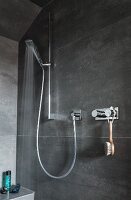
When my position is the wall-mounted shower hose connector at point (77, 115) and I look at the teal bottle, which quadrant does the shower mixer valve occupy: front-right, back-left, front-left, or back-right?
back-left

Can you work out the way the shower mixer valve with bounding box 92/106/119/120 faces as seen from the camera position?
facing the viewer and to the left of the viewer

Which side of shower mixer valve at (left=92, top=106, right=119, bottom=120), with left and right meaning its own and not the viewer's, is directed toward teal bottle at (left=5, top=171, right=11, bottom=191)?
right

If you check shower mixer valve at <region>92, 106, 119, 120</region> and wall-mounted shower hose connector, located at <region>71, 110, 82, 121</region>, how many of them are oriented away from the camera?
0

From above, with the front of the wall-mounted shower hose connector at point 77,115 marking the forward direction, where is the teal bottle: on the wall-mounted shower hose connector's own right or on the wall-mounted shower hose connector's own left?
on the wall-mounted shower hose connector's own right
